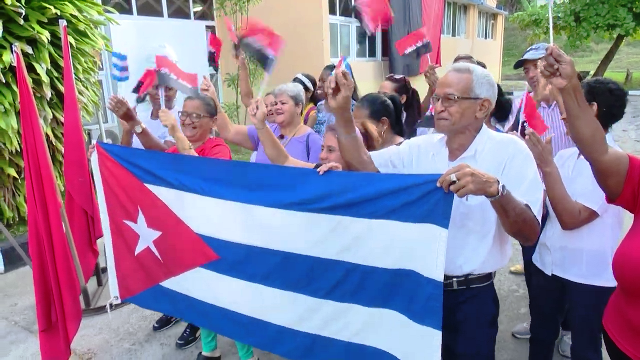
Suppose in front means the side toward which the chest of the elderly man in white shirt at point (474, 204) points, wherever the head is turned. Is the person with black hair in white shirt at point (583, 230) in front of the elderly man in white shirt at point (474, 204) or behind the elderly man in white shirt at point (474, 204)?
behind

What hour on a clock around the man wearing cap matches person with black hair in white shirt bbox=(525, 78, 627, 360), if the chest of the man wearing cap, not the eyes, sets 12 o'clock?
The person with black hair in white shirt is roughly at 10 o'clock from the man wearing cap.

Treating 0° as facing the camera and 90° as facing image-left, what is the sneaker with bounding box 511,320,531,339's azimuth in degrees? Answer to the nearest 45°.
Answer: approximately 45°

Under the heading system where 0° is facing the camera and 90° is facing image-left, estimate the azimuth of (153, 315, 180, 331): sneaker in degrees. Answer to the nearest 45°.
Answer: approximately 45°

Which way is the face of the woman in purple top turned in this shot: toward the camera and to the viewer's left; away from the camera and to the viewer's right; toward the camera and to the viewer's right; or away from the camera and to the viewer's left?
toward the camera and to the viewer's left

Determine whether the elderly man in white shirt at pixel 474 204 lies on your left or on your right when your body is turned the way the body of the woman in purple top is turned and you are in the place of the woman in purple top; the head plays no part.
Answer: on your left

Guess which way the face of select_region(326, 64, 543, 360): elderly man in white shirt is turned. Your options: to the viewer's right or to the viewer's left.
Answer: to the viewer's left

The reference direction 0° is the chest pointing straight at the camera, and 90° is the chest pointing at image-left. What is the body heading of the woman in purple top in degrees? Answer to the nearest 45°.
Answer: approximately 45°

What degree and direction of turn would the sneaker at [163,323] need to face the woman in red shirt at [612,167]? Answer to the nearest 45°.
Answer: approximately 90° to its left

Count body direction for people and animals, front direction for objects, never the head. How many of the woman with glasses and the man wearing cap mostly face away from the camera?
0

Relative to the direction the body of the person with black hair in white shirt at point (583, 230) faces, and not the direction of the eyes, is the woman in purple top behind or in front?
in front
